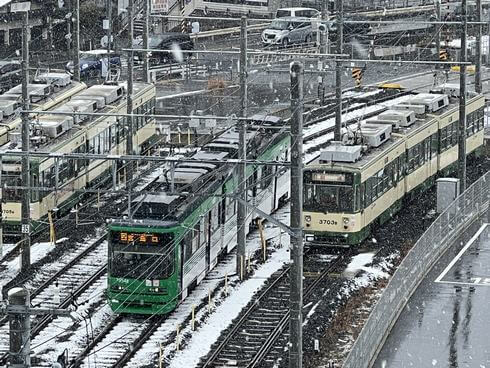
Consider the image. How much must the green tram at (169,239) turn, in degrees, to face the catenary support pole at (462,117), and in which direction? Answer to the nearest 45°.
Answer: approximately 135° to its left

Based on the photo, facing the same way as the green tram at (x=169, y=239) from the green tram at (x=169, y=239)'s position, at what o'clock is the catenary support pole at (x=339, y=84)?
The catenary support pole is roughly at 7 o'clock from the green tram.

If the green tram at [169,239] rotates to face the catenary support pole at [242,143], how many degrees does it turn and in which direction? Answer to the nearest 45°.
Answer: approximately 135° to its left

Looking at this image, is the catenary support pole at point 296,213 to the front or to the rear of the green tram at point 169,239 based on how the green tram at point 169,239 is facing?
to the front

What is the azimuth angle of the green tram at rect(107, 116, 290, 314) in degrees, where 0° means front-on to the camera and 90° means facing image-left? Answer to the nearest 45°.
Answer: approximately 0°

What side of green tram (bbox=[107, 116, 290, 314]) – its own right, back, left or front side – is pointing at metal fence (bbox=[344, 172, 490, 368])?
left

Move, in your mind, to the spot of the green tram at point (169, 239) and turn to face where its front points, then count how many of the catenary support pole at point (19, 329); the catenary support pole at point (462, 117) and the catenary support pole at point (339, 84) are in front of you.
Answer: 1
